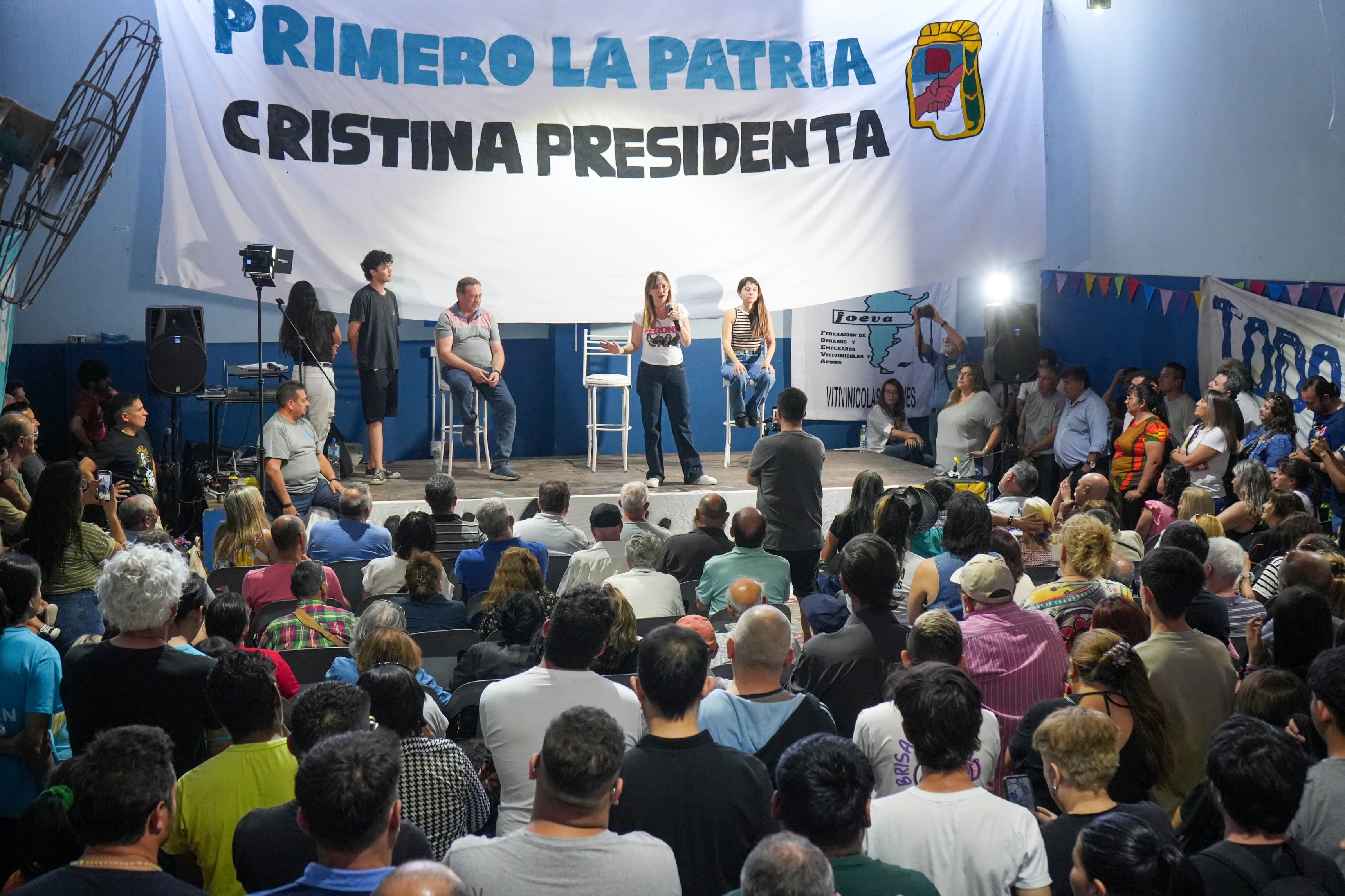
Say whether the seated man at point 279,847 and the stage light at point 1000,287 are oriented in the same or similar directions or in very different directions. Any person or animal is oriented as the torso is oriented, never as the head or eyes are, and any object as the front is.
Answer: very different directions

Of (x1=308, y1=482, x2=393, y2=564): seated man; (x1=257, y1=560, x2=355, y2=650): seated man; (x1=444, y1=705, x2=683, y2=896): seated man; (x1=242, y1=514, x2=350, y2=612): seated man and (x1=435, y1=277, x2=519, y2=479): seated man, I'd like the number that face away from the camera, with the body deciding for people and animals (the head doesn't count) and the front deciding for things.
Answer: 4

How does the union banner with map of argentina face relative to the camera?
toward the camera

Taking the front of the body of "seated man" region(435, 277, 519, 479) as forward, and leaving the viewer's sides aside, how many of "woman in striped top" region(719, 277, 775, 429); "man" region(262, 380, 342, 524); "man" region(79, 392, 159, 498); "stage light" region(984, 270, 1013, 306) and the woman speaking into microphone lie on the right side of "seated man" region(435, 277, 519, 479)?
2

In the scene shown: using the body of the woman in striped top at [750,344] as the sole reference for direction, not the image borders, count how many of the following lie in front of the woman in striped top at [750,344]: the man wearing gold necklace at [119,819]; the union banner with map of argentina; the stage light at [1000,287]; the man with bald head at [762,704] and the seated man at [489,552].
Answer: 3

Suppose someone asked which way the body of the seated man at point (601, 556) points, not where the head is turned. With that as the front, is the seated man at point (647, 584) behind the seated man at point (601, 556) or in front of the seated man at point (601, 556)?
behind

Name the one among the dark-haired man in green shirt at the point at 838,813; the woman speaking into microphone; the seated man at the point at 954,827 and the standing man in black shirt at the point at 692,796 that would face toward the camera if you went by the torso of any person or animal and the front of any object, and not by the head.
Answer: the woman speaking into microphone

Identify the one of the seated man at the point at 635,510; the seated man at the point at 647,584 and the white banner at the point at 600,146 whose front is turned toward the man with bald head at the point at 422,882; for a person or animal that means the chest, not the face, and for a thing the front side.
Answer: the white banner

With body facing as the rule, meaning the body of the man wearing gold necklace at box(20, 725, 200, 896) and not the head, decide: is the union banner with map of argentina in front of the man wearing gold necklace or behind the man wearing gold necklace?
in front

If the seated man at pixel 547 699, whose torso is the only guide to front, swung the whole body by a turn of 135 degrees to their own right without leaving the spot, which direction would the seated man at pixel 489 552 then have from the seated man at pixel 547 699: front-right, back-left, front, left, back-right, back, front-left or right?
back-left

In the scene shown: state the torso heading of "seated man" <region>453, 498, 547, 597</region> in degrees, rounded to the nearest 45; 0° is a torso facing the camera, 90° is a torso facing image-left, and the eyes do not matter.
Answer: approximately 180°

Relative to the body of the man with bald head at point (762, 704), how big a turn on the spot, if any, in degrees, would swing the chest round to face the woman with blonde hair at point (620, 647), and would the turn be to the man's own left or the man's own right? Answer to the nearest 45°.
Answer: approximately 45° to the man's own left

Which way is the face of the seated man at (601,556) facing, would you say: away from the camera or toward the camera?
away from the camera

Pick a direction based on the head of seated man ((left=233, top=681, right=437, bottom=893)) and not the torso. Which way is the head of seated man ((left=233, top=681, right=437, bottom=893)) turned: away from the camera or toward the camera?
away from the camera

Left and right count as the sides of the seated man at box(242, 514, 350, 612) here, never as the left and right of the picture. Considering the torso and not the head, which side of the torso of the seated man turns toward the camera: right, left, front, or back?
back

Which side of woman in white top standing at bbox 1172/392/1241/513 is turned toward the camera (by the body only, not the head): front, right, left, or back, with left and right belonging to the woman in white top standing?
left

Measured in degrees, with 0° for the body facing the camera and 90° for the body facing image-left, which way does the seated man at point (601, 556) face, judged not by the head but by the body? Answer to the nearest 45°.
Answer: approximately 180°

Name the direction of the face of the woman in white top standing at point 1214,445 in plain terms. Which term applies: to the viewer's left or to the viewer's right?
to the viewer's left
